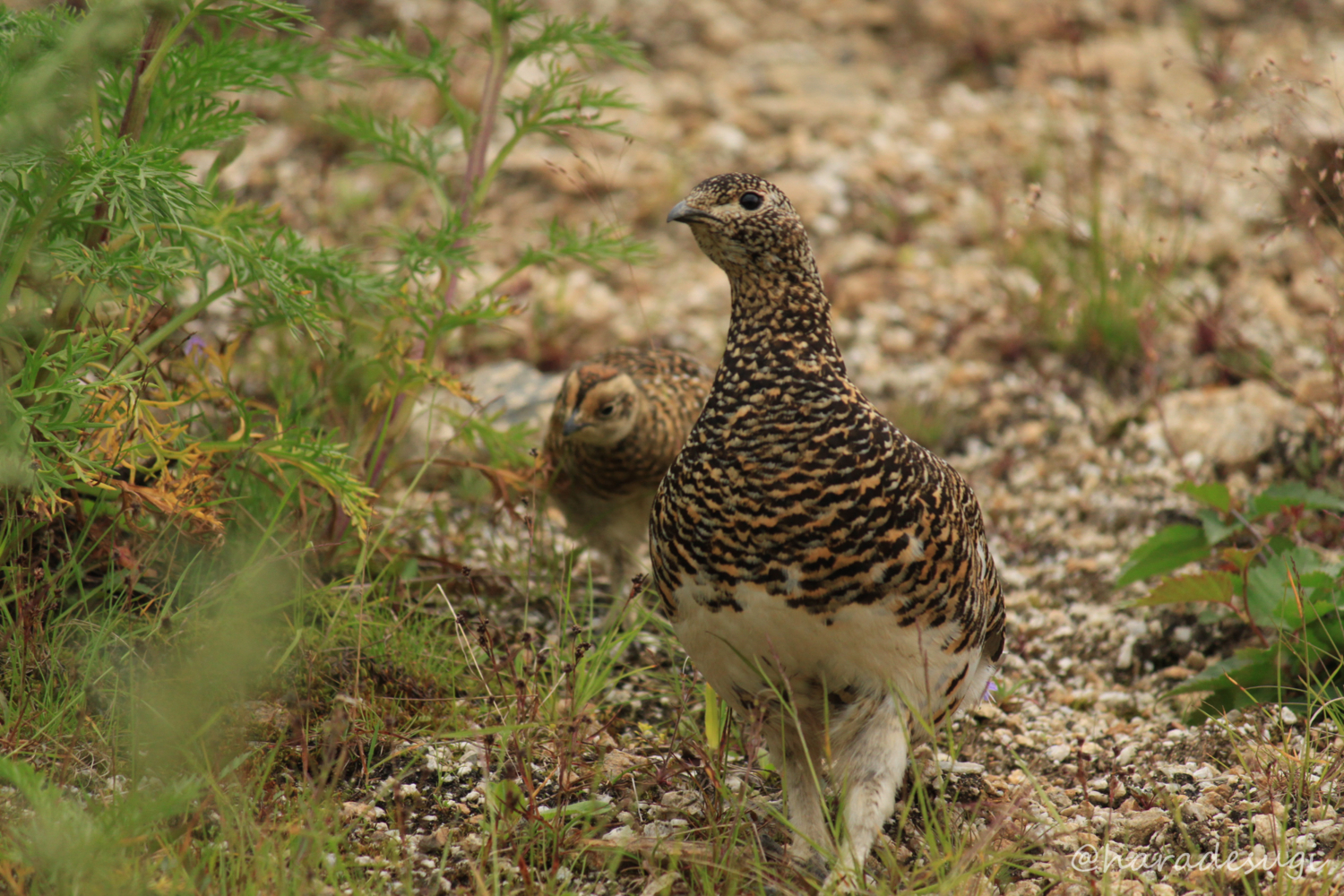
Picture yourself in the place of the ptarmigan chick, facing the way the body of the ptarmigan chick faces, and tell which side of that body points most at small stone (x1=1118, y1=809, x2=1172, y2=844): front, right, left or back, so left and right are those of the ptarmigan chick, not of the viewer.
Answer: left

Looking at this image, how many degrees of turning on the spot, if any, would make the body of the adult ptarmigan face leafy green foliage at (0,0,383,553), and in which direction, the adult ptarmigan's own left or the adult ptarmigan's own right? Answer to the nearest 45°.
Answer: approximately 45° to the adult ptarmigan's own right

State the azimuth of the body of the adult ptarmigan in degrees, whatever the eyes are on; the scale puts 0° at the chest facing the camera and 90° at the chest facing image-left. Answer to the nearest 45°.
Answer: approximately 45°

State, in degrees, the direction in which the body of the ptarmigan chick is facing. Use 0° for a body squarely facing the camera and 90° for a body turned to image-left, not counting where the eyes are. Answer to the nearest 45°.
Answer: approximately 45°

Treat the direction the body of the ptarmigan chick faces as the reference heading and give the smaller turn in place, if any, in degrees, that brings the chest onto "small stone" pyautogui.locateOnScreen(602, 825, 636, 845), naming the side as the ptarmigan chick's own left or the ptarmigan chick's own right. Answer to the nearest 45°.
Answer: approximately 45° to the ptarmigan chick's own left
